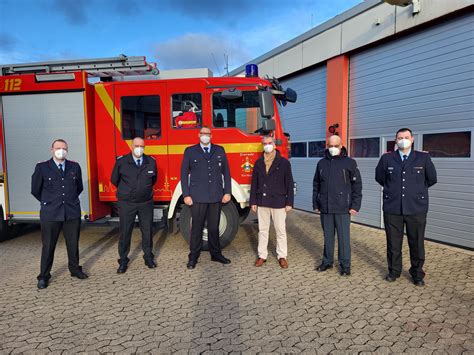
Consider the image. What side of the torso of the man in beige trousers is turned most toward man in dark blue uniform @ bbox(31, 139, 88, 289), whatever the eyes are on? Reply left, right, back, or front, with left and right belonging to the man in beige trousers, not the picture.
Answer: right

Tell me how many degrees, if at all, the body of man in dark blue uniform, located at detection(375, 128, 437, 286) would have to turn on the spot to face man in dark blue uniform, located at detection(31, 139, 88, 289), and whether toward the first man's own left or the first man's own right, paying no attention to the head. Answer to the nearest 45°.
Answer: approximately 45° to the first man's own right

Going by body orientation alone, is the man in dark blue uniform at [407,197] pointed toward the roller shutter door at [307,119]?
no

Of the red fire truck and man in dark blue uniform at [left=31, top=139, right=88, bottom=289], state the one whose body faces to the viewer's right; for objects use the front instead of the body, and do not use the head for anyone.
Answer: the red fire truck

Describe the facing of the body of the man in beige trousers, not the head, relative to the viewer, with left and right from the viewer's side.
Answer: facing the viewer

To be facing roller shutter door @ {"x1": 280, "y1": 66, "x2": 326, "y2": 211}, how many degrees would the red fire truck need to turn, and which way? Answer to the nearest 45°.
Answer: approximately 45° to its left

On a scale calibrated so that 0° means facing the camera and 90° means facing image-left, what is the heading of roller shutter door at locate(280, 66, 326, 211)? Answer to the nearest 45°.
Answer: approximately 45°

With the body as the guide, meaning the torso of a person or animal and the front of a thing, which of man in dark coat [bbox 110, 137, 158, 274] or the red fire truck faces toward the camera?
the man in dark coat

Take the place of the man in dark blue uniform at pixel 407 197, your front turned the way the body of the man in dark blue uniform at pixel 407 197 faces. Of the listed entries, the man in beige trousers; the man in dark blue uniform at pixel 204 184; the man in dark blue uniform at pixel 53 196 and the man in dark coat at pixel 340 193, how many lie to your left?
0

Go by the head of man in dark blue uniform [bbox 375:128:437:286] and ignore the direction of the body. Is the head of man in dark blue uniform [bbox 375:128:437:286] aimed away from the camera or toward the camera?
toward the camera

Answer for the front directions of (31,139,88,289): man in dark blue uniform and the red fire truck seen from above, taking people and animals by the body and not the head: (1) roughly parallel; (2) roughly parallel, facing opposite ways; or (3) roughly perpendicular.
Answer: roughly perpendicular

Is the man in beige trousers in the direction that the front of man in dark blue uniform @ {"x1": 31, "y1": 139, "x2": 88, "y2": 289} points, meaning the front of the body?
no

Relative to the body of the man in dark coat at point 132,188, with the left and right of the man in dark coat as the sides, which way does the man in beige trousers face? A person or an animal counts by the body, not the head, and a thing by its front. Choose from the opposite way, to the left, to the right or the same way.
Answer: the same way

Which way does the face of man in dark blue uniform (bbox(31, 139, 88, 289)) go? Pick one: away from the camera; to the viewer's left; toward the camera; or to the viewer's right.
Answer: toward the camera

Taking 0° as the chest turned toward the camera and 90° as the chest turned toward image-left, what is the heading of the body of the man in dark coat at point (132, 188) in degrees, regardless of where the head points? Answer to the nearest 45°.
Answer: approximately 0°

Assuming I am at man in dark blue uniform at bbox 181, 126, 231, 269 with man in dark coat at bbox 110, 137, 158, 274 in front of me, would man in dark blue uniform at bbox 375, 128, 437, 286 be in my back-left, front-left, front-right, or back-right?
back-left

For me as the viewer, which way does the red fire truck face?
facing to the right of the viewer

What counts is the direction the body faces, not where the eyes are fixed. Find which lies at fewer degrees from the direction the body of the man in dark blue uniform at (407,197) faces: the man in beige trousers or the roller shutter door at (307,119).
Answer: the man in beige trousers

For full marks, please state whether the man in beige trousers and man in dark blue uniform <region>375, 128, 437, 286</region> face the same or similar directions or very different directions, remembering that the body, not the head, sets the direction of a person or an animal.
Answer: same or similar directions

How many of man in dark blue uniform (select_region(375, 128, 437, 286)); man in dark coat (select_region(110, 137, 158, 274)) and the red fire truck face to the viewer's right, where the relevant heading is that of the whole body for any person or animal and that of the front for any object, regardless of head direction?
1
